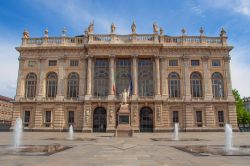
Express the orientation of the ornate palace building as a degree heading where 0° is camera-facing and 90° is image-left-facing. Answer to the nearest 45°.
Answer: approximately 0°

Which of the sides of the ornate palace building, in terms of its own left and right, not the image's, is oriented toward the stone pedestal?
front
